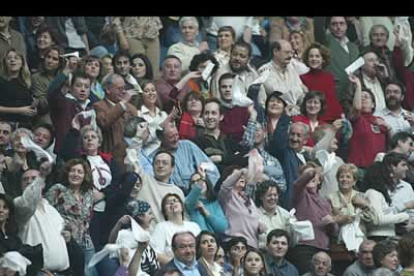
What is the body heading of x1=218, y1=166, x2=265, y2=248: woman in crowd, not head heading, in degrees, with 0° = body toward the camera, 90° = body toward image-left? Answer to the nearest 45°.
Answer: approximately 315°

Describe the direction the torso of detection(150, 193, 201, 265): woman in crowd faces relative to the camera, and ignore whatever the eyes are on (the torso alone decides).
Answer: toward the camera

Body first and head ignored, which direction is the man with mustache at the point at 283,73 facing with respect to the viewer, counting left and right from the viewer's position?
facing the viewer and to the right of the viewer

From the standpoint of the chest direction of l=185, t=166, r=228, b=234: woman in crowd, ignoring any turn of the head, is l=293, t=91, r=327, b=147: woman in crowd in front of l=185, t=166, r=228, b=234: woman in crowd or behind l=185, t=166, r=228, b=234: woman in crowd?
behind

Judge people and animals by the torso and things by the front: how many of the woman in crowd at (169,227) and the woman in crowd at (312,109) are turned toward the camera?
2

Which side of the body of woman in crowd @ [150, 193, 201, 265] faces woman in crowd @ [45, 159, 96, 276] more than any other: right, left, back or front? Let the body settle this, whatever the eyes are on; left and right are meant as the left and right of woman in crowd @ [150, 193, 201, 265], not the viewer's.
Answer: right

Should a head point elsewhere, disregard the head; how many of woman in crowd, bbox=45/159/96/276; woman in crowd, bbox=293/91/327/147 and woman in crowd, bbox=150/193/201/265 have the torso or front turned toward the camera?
3

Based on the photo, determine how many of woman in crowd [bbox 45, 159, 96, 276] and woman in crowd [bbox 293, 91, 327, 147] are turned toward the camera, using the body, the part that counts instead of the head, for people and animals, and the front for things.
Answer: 2

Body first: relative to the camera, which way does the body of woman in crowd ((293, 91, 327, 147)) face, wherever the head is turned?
toward the camera

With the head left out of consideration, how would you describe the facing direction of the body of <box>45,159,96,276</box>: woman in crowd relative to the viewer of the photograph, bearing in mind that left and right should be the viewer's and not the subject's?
facing the viewer

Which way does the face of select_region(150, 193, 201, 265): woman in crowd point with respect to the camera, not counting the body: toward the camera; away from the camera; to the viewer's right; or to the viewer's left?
toward the camera

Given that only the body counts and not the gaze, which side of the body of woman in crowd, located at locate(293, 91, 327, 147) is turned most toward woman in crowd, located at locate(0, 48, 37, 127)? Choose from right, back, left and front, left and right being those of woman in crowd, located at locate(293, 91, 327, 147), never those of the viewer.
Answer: right
